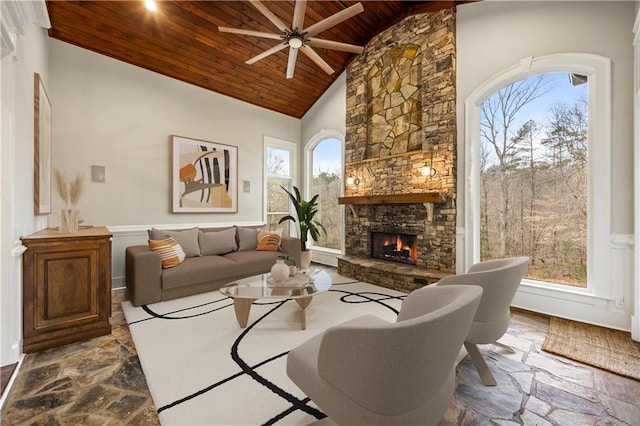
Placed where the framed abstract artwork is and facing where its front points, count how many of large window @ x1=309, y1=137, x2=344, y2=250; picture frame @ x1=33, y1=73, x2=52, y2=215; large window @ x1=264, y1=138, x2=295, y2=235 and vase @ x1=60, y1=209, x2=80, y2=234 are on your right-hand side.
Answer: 2

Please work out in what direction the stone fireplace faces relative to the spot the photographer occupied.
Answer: facing the viewer and to the left of the viewer

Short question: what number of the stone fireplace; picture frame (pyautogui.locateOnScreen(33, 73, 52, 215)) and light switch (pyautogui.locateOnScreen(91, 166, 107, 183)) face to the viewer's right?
1

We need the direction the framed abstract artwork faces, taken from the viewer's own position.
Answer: facing the viewer and to the right of the viewer

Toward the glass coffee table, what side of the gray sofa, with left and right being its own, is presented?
front

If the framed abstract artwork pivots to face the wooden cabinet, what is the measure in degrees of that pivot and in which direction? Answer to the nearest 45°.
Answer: approximately 90° to its right

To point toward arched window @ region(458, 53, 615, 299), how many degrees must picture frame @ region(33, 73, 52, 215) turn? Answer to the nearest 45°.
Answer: approximately 45° to its right

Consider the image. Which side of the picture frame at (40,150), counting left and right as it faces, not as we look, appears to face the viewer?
right

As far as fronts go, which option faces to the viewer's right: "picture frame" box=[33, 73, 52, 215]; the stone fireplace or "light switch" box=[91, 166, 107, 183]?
the picture frame

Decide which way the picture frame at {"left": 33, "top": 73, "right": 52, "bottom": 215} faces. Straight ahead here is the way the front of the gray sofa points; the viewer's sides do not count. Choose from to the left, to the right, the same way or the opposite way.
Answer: to the left
